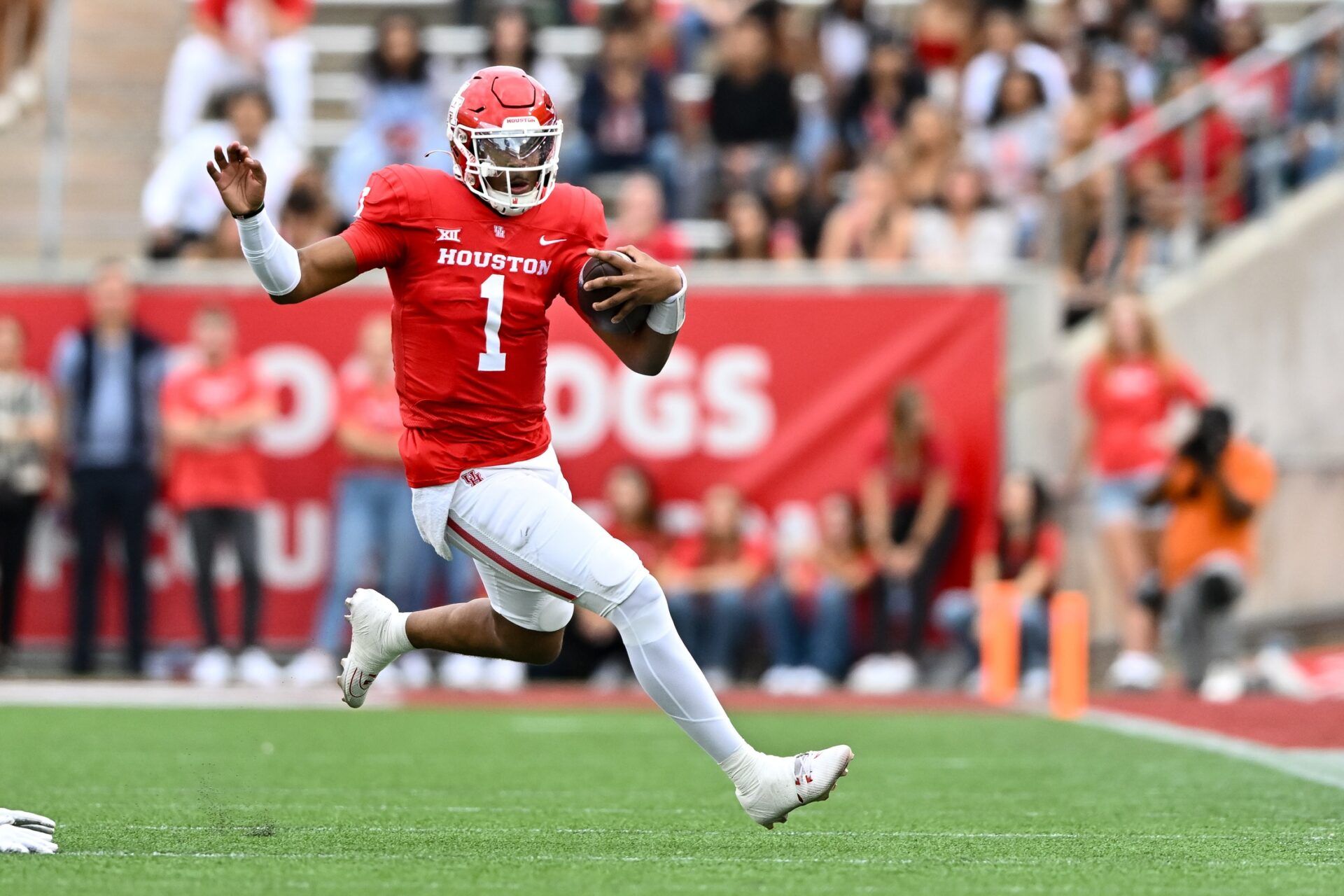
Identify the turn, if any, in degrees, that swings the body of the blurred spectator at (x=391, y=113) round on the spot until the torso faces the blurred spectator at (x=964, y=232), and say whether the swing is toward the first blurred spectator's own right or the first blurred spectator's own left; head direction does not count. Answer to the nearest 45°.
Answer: approximately 90° to the first blurred spectator's own left

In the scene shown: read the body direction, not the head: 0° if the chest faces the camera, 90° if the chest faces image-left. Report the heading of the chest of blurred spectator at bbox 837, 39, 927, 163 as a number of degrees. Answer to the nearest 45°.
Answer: approximately 0°

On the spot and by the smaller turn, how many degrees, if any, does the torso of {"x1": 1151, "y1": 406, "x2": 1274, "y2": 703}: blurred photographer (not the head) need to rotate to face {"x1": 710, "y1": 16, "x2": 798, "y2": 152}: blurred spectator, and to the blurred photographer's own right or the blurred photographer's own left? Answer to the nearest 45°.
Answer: approximately 90° to the blurred photographer's own right

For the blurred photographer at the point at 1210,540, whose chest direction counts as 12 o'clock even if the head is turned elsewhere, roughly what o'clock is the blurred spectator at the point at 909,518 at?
the blurred spectator at the point at 909,518 is roughly at 2 o'clock from the blurred photographer at the point at 1210,540.
